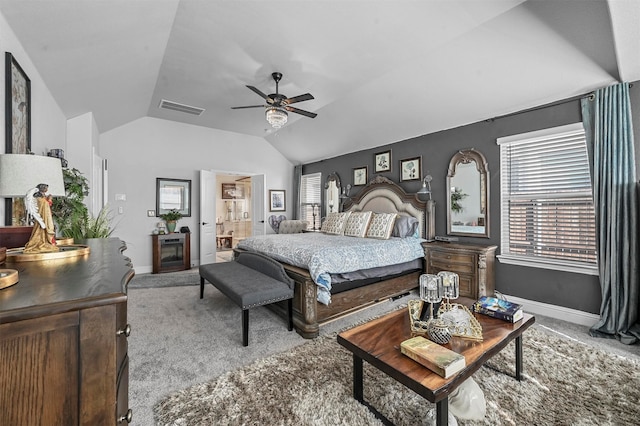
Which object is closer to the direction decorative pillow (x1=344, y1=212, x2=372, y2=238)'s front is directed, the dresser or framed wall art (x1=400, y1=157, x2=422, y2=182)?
the dresser

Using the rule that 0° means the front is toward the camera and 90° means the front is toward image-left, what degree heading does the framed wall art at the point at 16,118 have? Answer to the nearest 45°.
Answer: approximately 270°

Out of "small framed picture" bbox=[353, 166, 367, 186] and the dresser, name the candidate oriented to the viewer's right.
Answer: the dresser

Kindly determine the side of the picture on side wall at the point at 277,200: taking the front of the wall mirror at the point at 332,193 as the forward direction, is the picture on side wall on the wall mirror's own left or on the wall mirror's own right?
on the wall mirror's own right

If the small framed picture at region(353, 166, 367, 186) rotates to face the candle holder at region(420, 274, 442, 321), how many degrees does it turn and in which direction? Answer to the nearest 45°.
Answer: approximately 45° to its left

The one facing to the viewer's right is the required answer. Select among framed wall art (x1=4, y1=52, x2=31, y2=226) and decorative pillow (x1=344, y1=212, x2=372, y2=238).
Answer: the framed wall art

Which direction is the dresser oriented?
to the viewer's right

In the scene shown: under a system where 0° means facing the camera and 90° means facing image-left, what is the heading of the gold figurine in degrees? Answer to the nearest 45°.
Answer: approximately 270°

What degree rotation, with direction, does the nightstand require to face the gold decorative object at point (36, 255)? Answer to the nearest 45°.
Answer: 0° — it already faces it
